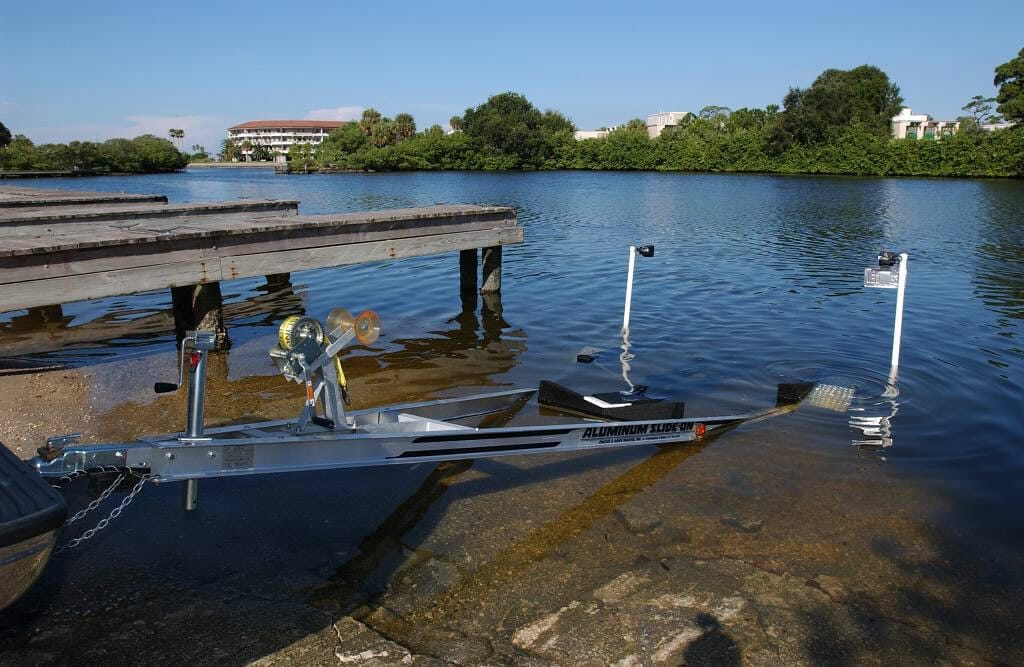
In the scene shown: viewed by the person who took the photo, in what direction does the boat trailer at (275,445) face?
facing the viewer and to the left of the viewer

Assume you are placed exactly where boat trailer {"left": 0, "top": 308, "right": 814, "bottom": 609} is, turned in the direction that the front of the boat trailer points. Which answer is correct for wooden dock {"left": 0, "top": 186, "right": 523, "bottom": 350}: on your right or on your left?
on your right

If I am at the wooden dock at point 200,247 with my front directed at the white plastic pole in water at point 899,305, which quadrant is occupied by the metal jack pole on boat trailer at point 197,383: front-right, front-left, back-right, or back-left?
front-right

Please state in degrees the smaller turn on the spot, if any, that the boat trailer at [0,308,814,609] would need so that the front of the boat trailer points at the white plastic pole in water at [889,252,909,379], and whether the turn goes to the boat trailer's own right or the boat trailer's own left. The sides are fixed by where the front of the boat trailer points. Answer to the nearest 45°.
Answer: approximately 180°
